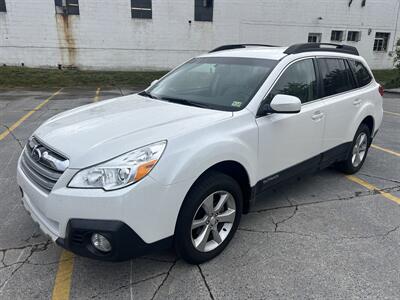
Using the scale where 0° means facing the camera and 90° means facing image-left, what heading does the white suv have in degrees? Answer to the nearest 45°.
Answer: approximately 45°
